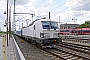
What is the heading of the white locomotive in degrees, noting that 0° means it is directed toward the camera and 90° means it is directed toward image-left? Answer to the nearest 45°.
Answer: approximately 315°

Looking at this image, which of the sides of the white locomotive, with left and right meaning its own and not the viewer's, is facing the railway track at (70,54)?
front
